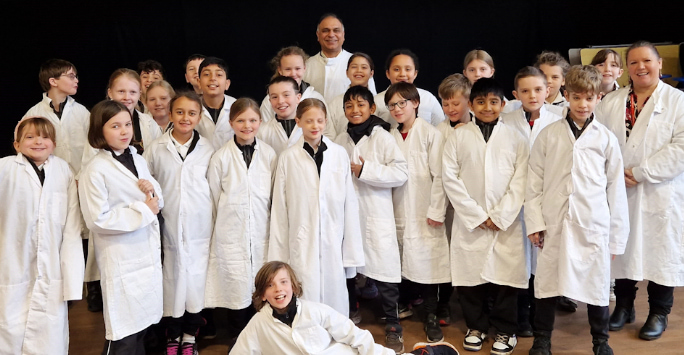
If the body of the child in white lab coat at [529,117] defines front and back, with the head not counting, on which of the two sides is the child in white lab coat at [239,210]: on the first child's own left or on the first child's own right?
on the first child's own right

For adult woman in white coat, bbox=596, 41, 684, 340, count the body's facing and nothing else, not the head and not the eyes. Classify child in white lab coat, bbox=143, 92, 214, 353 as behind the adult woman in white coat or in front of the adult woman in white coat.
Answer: in front

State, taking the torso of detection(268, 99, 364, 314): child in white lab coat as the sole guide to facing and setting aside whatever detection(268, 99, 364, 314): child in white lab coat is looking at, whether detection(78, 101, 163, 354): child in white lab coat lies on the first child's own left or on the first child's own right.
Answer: on the first child's own right

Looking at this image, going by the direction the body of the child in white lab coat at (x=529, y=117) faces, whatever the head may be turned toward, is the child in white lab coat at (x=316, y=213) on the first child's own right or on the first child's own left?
on the first child's own right

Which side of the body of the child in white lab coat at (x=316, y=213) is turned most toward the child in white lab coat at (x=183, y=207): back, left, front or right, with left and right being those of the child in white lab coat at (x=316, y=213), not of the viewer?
right

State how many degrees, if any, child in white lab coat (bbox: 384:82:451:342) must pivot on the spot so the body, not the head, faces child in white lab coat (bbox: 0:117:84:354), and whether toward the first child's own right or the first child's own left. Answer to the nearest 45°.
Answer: approximately 45° to the first child's own right

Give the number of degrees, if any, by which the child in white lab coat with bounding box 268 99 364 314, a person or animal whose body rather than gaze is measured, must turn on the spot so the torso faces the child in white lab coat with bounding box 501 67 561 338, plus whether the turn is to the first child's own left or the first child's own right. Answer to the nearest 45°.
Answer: approximately 90° to the first child's own left

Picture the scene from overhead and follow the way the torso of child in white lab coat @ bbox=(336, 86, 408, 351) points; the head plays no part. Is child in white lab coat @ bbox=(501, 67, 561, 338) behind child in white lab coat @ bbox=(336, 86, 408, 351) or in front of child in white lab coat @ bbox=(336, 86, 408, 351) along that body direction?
behind

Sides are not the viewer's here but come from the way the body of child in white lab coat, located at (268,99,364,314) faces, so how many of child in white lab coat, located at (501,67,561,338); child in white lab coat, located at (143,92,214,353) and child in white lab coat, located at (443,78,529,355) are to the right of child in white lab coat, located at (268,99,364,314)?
1
